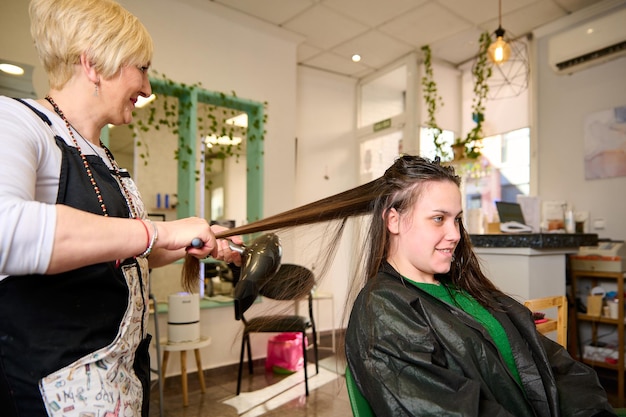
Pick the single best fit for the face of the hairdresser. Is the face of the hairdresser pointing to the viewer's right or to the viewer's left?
to the viewer's right

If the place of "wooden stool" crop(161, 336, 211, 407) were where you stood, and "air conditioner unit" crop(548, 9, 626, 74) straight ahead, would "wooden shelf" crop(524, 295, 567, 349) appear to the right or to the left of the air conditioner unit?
right

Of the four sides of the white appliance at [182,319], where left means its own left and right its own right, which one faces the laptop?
left

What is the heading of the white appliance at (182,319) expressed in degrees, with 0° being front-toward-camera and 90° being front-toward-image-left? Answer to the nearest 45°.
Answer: approximately 0°

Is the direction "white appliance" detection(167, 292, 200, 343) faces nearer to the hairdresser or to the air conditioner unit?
the hairdresser

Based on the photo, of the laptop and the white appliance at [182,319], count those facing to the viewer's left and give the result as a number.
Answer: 0

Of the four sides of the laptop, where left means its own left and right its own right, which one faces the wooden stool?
right

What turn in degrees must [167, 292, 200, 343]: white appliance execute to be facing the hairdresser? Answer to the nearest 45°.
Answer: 0° — it already faces them

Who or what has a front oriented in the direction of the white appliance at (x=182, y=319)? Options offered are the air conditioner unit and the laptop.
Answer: the air conditioner unit

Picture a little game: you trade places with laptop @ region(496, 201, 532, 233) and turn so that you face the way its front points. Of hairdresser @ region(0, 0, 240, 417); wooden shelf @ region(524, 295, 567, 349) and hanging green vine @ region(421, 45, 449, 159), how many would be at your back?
1

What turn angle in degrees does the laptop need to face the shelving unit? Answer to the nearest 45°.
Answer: approximately 90° to its left

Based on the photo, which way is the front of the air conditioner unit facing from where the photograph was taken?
facing the viewer and to the left of the viewer

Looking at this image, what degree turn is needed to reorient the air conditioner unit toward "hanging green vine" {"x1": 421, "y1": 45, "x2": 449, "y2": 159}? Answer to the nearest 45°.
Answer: approximately 45° to its right
